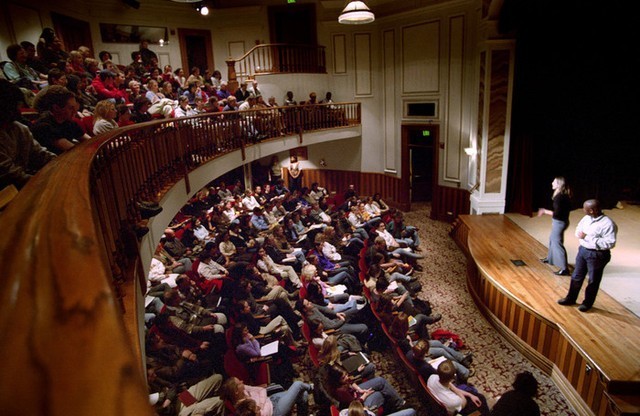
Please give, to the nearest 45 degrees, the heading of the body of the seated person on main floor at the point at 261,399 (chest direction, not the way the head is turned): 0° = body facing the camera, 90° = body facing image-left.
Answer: approximately 270°

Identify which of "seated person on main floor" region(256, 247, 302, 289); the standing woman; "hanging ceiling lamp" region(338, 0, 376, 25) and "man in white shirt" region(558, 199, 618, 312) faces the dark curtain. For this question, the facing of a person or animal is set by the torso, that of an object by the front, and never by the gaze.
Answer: the seated person on main floor

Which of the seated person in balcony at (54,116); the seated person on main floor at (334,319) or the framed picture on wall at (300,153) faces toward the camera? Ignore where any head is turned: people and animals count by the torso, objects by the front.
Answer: the framed picture on wall

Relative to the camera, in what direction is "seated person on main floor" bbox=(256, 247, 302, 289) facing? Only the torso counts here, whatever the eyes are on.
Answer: to the viewer's right

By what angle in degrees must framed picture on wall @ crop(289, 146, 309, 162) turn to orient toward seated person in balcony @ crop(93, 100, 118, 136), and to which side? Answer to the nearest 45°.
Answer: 0° — it already faces them

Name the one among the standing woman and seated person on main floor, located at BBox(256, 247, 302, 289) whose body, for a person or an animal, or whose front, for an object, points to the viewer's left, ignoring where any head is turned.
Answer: the standing woman

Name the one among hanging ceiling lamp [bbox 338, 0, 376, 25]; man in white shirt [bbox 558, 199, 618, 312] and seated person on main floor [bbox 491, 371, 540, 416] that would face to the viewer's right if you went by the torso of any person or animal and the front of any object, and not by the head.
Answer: the seated person on main floor

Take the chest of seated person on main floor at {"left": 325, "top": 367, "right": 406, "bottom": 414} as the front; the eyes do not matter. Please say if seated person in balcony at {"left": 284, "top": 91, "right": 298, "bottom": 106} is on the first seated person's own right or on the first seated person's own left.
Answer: on the first seated person's own left

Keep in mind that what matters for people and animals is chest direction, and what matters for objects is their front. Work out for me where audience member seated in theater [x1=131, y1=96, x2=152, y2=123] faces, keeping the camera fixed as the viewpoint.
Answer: facing the viewer and to the right of the viewer

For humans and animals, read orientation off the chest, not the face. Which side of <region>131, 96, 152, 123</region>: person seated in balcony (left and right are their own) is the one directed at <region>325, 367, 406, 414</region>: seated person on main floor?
front

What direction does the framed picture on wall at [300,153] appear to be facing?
toward the camera

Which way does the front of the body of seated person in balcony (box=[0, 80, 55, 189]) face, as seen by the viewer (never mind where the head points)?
to the viewer's right

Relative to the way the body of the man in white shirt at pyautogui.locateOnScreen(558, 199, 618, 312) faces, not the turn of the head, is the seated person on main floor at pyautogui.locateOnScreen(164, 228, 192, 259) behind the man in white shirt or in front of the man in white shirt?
in front

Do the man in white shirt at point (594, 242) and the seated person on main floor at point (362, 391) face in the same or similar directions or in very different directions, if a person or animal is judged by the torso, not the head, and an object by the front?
very different directions
